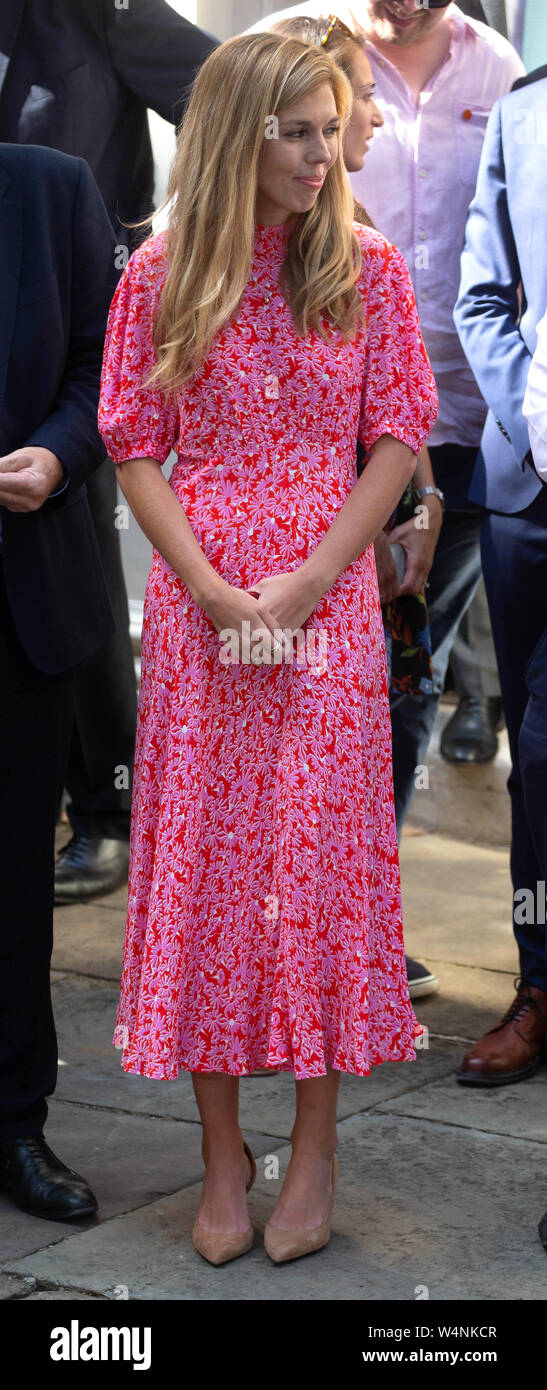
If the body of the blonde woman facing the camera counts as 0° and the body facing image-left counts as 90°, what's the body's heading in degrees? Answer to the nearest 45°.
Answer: approximately 0°

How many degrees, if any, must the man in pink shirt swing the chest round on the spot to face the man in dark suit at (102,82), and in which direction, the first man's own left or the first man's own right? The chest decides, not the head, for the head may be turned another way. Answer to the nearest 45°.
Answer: approximately 135° to the first man's own right

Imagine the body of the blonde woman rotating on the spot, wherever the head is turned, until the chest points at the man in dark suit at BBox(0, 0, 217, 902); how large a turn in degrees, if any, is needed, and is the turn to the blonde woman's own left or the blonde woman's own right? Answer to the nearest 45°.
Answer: approximately 180°

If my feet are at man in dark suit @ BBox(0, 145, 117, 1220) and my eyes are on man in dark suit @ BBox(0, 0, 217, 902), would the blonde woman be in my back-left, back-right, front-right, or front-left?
back-right

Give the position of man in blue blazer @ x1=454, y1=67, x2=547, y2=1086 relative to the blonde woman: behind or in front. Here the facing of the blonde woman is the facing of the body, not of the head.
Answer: behind
